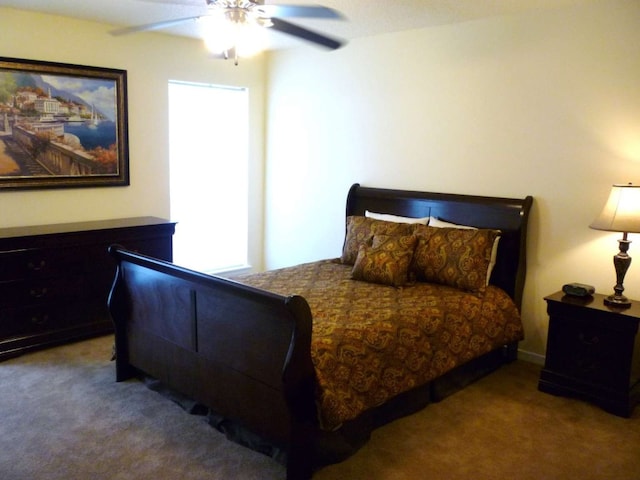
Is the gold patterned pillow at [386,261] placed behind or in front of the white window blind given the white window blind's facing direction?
in front

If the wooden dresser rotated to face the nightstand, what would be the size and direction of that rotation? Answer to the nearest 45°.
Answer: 0° — it already faces it

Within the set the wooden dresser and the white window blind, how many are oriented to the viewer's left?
0

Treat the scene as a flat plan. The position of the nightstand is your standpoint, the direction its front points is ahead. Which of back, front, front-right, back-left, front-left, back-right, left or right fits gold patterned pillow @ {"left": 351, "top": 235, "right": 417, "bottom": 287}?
front-right

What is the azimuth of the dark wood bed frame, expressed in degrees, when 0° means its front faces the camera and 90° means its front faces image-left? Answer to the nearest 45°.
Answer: approximately 45°

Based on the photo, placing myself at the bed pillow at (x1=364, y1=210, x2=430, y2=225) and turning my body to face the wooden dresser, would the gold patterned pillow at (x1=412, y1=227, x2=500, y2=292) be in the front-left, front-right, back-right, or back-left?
back-left

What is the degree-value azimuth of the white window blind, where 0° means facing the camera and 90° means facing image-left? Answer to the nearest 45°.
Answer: approximately 315°

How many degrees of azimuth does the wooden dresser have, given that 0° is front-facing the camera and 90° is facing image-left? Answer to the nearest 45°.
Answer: approximately 315°

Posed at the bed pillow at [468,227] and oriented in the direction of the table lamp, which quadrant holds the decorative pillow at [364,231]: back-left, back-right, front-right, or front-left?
back-right

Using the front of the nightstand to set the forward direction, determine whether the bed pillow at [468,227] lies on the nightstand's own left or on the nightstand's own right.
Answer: on the nightstand's own right
